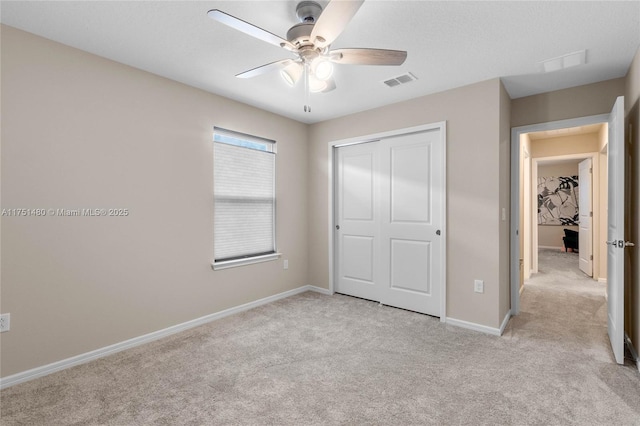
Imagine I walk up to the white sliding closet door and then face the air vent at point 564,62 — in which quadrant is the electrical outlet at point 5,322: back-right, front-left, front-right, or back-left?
back-right

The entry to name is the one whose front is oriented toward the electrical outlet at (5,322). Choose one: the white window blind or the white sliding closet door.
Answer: the white sliding closet door

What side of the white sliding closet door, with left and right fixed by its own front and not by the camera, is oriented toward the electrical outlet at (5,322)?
front

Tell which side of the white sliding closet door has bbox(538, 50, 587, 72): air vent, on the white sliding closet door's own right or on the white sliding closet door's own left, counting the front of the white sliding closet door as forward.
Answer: on the white sliding closet door's own left

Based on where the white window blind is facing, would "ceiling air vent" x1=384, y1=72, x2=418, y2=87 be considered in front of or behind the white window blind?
in front

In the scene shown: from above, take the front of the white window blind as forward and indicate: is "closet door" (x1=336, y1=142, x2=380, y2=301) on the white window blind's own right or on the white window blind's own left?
on the white window blind's own left

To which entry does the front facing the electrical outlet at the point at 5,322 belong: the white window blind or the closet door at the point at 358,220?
the closet door

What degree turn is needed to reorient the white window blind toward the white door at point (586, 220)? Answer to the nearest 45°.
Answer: approximately 45° to its left

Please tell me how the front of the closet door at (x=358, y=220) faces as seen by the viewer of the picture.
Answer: facing the viewer and to the left of the viewer

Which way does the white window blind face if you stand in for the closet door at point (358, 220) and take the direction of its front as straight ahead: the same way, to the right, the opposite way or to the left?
to the left

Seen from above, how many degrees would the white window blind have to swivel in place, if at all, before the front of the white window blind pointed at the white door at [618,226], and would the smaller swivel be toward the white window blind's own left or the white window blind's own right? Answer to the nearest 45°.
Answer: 0° — it already faces it

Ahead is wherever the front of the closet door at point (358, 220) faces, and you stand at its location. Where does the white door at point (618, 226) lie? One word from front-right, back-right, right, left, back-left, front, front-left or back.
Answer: left

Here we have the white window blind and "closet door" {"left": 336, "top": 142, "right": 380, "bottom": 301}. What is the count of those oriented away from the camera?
0

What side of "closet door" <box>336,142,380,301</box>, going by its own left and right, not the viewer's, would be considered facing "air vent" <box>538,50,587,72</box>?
left

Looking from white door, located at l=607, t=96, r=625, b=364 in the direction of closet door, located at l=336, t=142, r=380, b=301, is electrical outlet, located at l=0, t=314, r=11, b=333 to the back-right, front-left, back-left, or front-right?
front-left

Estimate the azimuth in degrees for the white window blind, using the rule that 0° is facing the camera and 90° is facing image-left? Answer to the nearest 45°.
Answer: approximately 315°
